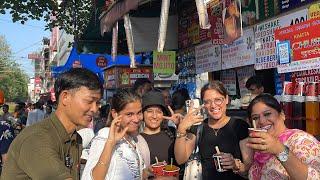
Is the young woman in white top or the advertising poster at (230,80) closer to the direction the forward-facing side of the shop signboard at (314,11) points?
the young woman in white top

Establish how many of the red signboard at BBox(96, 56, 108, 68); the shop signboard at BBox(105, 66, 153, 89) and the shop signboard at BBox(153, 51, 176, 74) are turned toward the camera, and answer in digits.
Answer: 3

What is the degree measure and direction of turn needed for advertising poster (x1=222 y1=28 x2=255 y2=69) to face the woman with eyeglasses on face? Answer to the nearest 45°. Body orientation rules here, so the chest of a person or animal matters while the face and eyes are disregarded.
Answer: approximately 45° to its left

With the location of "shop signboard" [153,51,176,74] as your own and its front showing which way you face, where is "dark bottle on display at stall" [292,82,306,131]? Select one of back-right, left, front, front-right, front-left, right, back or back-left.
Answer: front-left

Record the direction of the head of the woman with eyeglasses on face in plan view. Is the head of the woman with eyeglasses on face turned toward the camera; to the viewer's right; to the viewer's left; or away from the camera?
toward the camera

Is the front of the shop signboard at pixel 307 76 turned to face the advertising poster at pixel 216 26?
no

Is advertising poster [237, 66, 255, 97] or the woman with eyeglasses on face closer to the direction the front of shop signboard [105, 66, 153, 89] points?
the woman with eyeglasses on face

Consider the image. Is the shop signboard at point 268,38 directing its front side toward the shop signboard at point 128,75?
no

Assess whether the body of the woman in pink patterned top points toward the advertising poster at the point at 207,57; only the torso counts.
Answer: no

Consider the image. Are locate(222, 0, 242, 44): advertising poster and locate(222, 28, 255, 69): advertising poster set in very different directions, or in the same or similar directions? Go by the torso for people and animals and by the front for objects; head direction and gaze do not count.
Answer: same or similar directions

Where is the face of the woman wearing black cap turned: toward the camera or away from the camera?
toward the camera

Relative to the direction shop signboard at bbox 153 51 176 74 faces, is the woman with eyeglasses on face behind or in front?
in front

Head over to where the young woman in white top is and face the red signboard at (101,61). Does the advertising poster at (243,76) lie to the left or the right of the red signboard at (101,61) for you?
right

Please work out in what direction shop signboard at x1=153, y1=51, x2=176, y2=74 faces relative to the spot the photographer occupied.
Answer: facing the viewer

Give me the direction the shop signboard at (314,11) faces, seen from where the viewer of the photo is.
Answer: facing the viewer and to the left of the viewer
